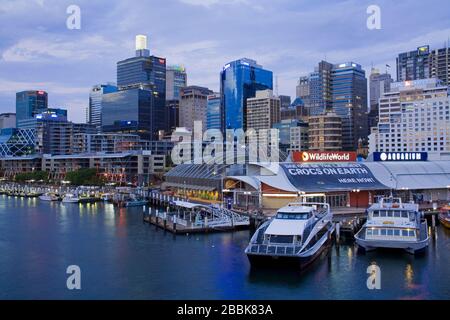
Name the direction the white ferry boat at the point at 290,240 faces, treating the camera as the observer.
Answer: facing the viewer and to the left of the viewer

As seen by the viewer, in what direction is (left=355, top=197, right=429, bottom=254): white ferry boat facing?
toward the camera

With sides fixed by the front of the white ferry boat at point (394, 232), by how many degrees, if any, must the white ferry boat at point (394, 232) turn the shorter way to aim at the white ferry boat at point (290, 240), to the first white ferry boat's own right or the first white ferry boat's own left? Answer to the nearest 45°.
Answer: approximately 45° to the first white ferry boat's own right

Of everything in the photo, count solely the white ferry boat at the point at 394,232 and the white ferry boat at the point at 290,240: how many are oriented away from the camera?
0

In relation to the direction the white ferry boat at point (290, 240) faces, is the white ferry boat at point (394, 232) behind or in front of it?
behind
